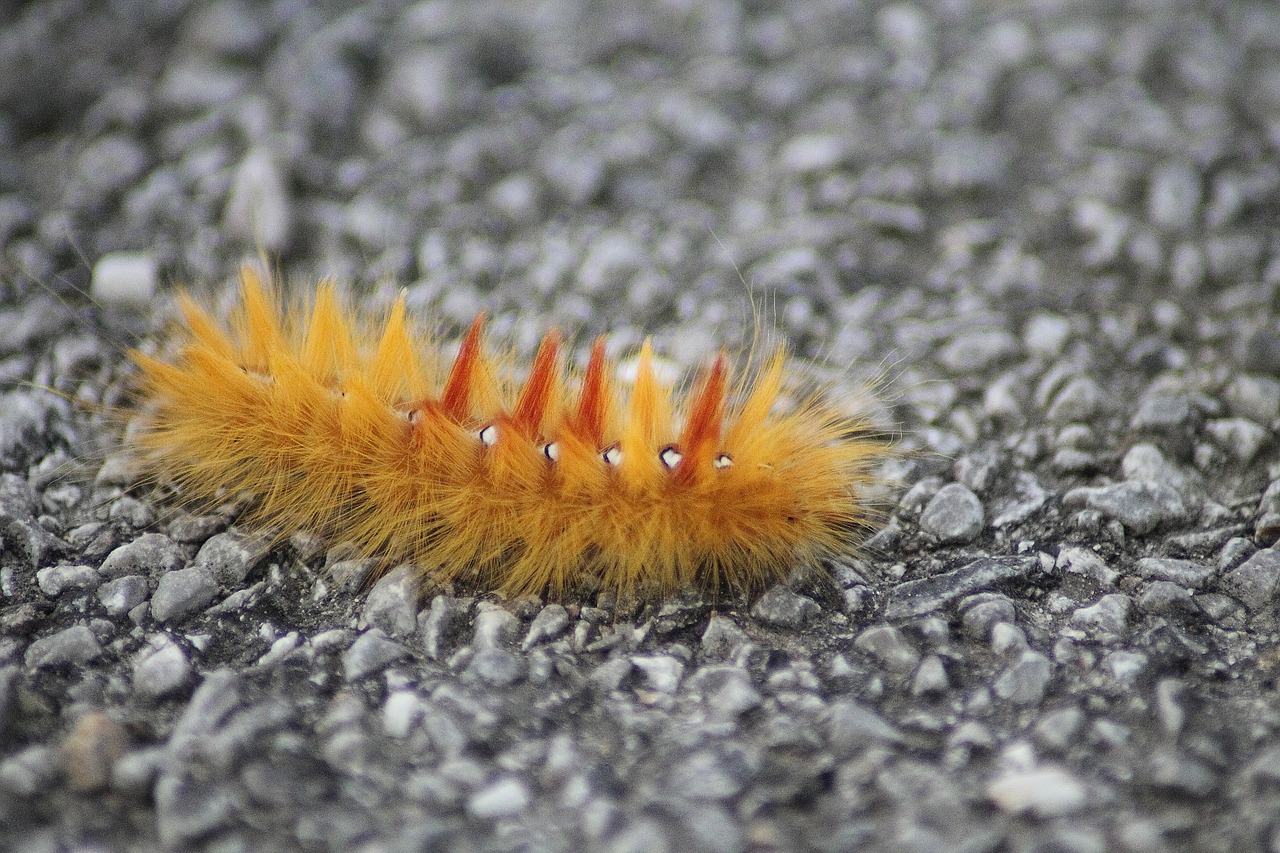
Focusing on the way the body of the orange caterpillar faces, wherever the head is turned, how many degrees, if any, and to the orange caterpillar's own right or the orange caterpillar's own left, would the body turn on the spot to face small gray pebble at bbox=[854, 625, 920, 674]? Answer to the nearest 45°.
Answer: approximately 45° to the orange caterpillar's own right

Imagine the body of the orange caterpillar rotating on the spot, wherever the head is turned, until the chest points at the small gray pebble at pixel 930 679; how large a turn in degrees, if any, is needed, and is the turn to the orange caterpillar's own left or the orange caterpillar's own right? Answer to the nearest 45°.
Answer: approximately 45° to the orange caterpillar's own right

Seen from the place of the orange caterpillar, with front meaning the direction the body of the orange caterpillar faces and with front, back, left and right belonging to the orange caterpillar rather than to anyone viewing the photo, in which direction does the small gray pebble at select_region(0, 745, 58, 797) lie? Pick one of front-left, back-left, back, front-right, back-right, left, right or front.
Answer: back-right

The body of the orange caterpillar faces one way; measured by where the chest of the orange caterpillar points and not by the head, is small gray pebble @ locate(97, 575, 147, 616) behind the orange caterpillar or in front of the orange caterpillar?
behind

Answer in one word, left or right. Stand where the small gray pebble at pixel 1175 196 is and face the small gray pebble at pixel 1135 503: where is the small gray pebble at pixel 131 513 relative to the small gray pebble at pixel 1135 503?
right

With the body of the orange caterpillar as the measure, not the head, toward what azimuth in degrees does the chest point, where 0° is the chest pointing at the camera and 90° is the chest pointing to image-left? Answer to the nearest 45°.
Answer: approximately 270°

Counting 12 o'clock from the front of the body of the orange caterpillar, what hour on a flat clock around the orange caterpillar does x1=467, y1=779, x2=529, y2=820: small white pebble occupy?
The small white pebble is roughly at 3 o'clock from the orange caterpillar.

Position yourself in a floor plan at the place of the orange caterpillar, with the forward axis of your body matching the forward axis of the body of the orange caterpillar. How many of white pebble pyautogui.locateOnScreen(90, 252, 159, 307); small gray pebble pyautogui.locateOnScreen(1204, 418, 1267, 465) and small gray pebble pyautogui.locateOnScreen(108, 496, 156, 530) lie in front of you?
1

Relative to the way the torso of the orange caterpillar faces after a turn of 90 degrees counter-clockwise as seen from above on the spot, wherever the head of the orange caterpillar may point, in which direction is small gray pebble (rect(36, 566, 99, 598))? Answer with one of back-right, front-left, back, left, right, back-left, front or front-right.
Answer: left
